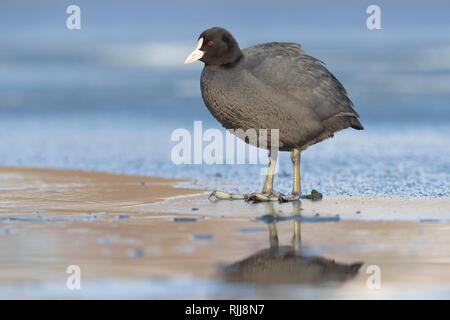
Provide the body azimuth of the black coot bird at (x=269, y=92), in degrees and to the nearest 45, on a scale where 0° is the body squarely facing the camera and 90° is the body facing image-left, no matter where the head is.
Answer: approximately 90°
